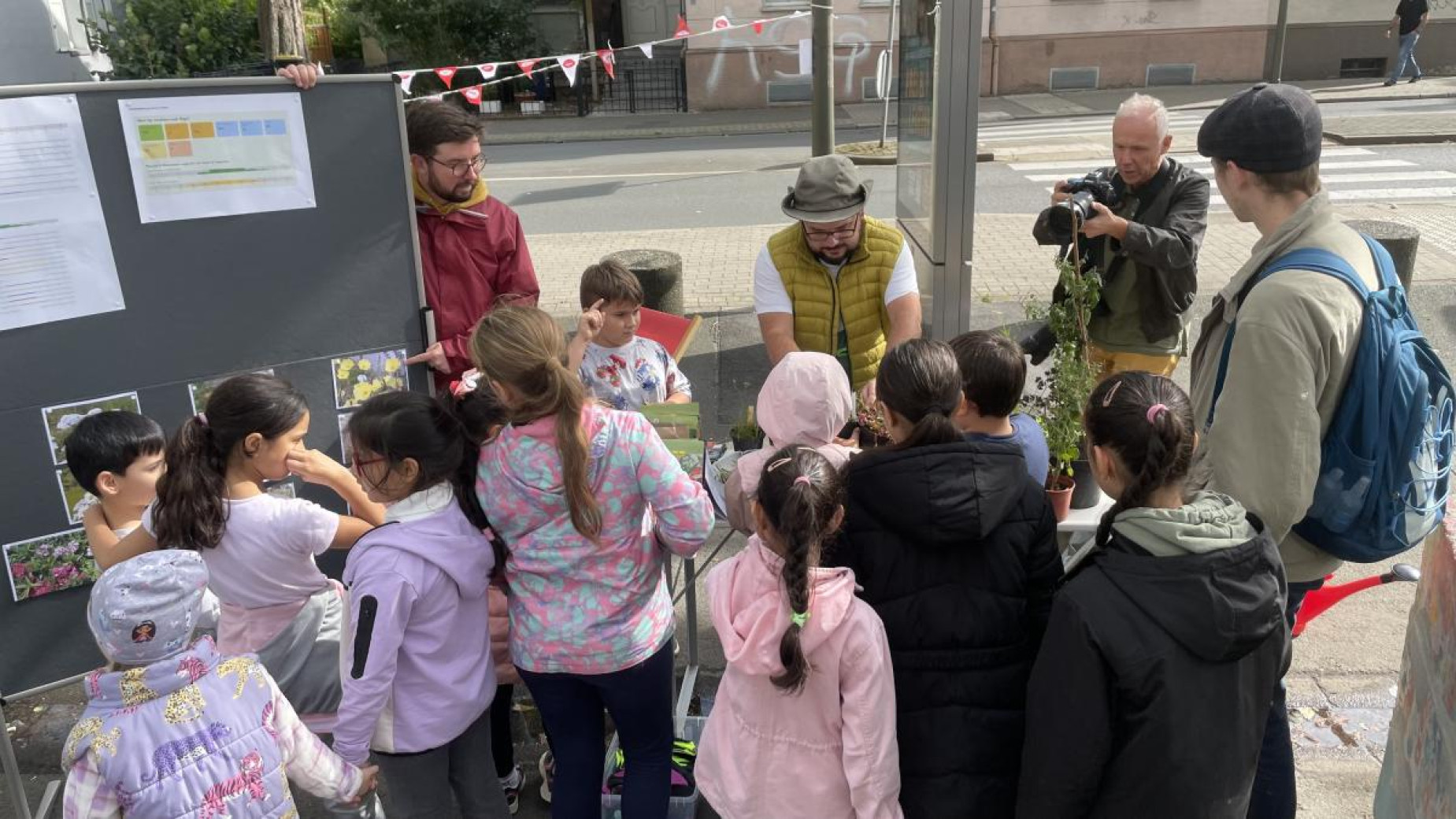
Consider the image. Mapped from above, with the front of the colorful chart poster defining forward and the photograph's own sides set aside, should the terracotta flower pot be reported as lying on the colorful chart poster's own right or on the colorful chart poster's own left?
on the colorful chart poster's own left

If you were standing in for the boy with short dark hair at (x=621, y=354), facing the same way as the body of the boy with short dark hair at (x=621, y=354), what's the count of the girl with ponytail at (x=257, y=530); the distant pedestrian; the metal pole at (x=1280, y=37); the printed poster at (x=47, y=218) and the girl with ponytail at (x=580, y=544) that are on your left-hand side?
2

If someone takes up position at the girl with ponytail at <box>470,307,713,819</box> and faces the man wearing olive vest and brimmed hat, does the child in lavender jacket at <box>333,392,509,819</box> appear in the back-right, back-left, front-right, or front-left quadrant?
back-left

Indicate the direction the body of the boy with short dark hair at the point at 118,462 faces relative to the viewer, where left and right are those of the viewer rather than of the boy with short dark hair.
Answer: facing to the right of the viewer

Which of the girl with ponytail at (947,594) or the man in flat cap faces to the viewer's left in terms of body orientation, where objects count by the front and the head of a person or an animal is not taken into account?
the man in flat cap

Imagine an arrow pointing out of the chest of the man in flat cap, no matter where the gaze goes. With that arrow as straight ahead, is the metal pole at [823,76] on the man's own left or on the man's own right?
on the man's own right

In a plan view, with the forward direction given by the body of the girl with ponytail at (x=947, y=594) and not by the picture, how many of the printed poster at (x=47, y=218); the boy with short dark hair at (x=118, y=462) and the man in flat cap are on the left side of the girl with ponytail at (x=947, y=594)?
2

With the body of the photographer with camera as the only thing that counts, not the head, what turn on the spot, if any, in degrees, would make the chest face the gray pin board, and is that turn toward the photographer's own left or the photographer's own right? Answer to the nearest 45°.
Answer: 0° — they already face it

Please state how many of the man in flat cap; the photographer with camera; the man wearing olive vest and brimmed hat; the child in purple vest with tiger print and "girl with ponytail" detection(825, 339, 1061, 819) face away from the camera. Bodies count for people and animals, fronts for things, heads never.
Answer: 2

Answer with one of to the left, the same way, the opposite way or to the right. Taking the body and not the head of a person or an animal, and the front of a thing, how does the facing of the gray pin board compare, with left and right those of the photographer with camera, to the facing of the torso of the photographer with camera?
to the left

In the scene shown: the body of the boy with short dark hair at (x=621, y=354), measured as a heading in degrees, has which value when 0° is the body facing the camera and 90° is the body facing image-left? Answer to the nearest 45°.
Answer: approximately 315°

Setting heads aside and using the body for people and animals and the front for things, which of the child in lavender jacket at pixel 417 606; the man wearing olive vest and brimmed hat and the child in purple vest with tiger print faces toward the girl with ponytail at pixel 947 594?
the man wearing olive vest and brimmed hat

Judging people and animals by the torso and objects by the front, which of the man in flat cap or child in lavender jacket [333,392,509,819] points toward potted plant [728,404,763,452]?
the man in flat cap

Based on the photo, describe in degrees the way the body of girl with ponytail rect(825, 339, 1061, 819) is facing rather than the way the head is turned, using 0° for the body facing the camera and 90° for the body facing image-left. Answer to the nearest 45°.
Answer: approximately 180°

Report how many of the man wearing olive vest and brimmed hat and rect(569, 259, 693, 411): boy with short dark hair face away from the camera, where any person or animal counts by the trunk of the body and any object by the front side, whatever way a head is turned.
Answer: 0

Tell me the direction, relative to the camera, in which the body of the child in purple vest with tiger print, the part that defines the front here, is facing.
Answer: away from the camera

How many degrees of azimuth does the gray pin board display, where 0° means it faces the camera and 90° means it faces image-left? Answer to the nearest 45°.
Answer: approximately 0°

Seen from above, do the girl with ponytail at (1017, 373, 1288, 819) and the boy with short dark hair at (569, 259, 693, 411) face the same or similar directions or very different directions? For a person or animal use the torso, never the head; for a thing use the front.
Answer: very different directions
